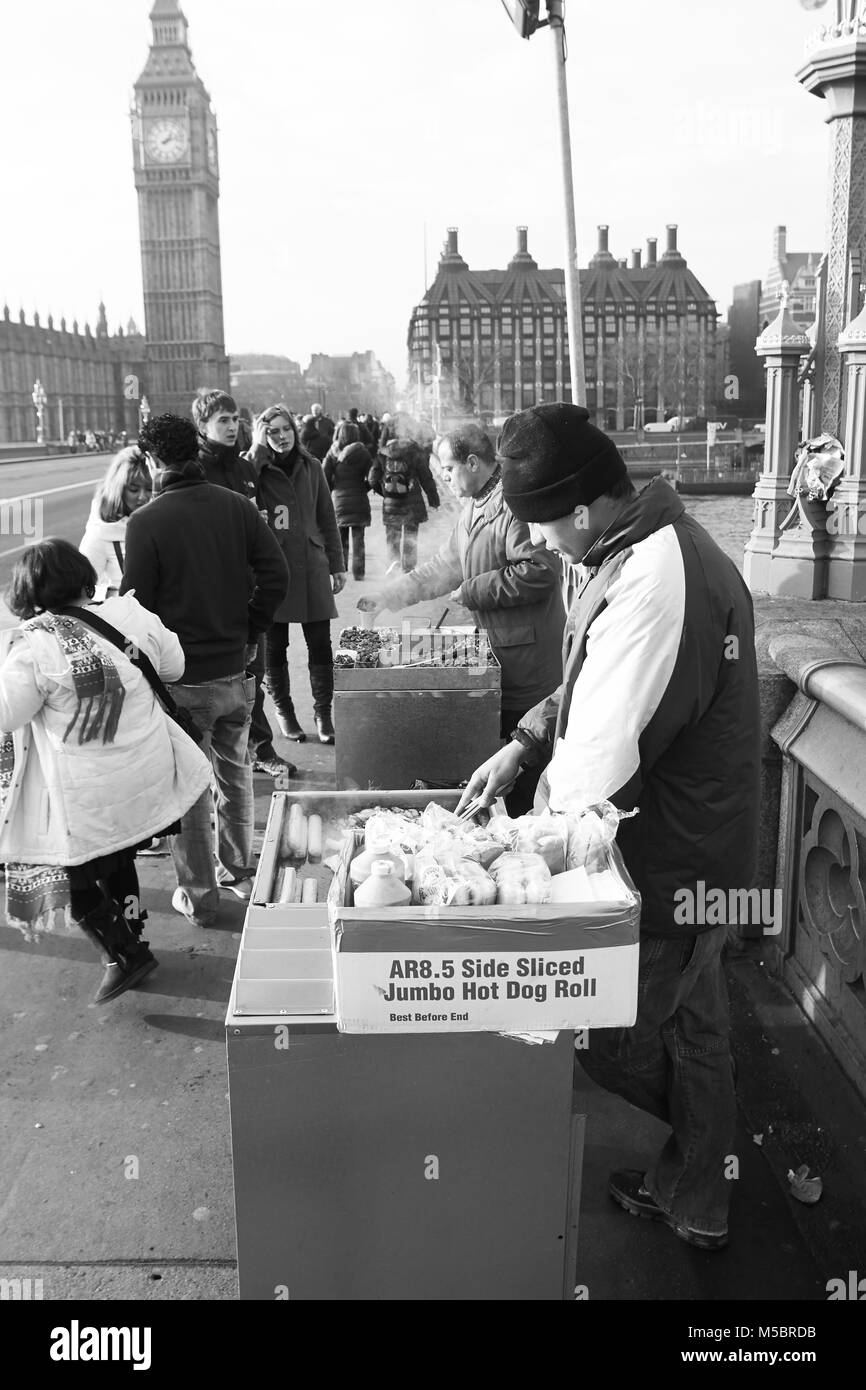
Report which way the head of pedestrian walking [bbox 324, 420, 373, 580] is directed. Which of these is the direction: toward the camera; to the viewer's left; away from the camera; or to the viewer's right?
away from the camera

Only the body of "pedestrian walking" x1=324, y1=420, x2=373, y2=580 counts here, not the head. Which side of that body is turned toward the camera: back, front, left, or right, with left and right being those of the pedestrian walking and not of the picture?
back

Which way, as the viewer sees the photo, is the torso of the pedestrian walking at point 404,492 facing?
away from the camera

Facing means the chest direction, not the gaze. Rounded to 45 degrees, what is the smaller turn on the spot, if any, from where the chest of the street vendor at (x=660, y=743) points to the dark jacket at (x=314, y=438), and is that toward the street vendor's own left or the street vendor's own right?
approximately 90° to the street vendor's own right

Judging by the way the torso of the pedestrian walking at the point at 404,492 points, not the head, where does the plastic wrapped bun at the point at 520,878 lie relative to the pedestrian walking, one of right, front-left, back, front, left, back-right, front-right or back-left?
back

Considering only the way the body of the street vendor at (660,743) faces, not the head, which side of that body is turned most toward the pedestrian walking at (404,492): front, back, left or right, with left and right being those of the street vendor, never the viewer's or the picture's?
right

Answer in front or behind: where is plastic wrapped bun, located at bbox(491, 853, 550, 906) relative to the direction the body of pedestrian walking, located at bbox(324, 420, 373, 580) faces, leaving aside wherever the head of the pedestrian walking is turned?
behind

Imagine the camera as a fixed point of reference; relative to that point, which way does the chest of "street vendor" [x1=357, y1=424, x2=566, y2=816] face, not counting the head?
to the viewer's left

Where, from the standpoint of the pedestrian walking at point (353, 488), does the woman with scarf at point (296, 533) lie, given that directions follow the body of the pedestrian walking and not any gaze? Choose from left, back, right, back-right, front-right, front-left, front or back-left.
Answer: back

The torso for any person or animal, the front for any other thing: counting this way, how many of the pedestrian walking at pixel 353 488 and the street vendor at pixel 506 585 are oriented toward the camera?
0

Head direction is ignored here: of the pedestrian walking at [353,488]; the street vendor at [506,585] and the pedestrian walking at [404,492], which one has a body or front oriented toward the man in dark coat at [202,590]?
the street vendor

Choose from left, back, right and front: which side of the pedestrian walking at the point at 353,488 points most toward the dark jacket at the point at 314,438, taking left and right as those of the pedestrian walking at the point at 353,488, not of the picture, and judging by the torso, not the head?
front

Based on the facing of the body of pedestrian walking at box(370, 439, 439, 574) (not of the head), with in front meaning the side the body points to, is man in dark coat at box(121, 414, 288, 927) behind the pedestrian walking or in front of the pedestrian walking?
behind
